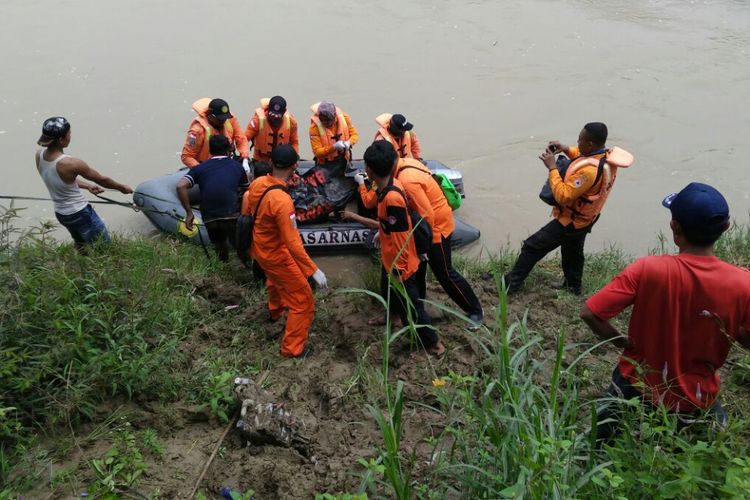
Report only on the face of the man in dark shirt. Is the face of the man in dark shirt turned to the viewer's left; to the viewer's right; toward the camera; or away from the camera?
away from the camera

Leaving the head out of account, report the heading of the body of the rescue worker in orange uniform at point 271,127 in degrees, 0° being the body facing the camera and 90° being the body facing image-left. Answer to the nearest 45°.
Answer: approximately 0°

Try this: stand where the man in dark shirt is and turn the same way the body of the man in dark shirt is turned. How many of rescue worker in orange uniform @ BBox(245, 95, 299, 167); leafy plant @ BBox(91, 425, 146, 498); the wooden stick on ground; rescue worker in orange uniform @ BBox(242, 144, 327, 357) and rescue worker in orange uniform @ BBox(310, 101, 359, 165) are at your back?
3

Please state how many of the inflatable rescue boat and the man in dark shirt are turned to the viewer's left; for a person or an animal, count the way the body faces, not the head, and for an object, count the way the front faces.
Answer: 1

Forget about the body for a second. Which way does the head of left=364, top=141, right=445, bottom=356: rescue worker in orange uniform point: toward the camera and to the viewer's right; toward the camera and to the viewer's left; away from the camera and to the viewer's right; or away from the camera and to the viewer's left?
away from the camera and to the viewer's left

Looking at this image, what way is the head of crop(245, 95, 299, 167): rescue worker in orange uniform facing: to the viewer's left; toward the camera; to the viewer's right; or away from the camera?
toward the camera

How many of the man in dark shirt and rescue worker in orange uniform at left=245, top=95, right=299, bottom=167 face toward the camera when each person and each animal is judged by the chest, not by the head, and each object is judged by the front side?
1

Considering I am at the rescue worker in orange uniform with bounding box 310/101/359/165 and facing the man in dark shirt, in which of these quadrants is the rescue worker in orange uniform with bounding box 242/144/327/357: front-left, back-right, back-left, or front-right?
front-left

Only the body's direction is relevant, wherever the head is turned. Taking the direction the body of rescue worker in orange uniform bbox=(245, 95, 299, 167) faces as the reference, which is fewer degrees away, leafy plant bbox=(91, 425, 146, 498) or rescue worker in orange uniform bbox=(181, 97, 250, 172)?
the leafy plant

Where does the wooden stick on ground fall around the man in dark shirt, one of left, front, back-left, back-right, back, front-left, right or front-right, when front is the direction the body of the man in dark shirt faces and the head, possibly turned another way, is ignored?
back

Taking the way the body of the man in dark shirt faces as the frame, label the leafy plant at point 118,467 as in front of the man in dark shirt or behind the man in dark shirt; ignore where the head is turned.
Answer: behind

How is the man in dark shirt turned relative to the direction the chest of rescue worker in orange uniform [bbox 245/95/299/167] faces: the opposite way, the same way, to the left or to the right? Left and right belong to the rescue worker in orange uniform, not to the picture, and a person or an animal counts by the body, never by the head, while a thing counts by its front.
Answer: the opposite way

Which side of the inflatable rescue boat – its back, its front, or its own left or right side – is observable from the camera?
left

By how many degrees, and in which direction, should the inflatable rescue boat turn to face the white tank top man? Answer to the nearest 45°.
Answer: approximately 45° to its left

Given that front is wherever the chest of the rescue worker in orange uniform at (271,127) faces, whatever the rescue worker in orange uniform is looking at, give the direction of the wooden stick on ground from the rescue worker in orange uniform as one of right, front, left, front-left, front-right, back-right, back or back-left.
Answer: front

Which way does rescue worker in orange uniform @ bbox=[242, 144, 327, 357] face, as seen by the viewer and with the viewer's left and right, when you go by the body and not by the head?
facing away from the viewer and to the right of the viewer

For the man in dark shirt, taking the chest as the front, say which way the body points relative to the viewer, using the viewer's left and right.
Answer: facing away from the viewer

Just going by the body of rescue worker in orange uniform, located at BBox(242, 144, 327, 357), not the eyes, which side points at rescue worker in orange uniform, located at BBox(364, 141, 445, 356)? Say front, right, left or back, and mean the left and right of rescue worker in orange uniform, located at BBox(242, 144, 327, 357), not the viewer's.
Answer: right

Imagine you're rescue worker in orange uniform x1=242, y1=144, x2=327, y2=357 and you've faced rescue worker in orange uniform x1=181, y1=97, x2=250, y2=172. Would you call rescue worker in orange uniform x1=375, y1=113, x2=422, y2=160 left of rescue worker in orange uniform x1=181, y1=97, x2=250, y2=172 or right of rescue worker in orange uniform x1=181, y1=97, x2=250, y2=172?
right

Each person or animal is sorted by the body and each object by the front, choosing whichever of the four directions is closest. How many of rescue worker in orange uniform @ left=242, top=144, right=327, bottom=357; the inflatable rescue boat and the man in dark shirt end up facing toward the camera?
0
